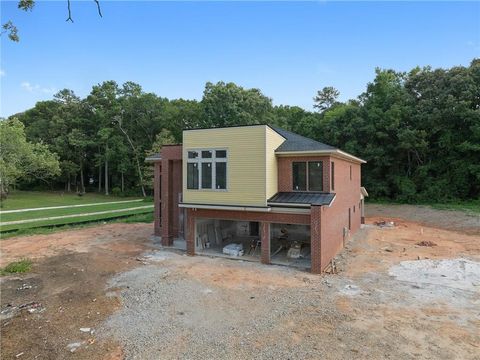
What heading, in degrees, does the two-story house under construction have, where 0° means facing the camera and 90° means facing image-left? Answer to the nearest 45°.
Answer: approximately 45°

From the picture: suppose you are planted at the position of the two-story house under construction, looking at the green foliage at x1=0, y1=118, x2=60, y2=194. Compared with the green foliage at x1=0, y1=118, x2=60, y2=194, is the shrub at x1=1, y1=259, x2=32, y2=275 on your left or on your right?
left

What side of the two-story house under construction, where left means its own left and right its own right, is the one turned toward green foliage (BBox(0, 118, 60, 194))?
right

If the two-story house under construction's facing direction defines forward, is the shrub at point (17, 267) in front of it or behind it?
in front

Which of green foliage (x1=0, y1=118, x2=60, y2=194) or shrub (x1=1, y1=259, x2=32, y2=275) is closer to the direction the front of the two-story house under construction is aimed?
the shrub
